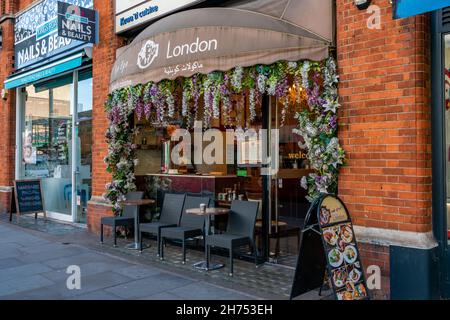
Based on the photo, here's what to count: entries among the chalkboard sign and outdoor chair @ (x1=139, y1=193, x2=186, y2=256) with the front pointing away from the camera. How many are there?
0

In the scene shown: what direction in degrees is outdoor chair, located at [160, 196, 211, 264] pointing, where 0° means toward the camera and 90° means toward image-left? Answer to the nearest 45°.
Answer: approximately 45°

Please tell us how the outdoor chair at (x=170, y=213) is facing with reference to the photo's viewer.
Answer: facing the viewer and to the left of the viewer

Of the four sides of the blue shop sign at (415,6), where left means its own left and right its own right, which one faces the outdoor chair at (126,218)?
right

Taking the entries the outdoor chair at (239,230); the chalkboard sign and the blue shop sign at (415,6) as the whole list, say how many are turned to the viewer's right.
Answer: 0

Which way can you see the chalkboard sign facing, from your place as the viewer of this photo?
facing the viewer

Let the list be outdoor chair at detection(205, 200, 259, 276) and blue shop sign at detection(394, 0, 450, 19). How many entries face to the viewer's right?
0

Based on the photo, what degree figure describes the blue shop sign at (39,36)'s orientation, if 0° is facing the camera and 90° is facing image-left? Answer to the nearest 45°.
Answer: approximately 45°

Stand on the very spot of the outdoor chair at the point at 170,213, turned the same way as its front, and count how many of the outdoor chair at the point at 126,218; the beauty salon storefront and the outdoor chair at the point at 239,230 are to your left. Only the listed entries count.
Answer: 1
